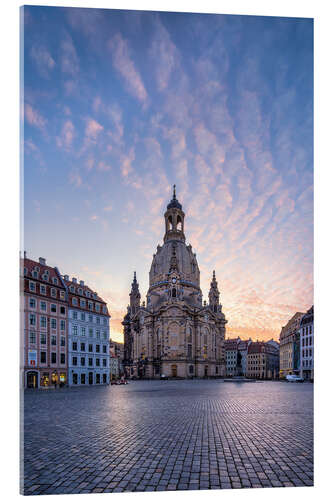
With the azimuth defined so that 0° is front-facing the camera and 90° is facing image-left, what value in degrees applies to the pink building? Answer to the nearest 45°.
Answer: approximately 315°

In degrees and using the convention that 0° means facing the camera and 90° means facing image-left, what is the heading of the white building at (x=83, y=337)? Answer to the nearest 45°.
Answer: approximately 315°

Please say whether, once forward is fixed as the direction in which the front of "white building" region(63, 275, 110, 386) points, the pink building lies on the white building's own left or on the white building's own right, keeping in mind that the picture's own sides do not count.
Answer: on the white building's own right

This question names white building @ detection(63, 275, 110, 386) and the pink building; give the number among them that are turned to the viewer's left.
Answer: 0
